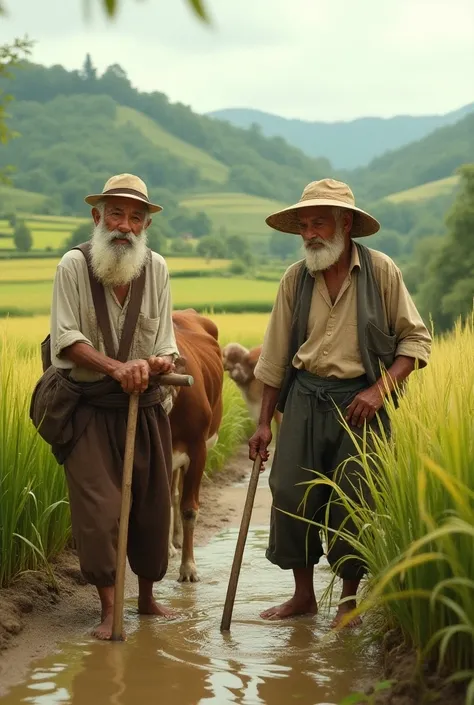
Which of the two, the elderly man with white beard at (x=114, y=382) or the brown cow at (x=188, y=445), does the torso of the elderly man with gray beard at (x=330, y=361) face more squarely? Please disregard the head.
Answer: the elderly man with white beard

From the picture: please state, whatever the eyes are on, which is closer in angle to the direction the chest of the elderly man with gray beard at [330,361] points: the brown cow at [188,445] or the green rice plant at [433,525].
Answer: the green rice plant

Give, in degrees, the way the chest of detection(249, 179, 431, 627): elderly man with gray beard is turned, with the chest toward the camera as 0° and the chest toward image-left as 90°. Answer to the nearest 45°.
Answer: approximately 45°

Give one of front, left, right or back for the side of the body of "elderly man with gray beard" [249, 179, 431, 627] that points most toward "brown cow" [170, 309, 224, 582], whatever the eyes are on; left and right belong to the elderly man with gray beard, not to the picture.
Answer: right

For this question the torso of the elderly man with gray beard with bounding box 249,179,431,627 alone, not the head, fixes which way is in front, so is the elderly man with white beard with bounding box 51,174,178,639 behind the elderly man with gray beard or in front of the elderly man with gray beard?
in front

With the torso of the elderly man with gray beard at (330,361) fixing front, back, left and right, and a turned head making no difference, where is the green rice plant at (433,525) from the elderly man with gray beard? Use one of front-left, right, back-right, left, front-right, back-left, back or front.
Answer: front-left
